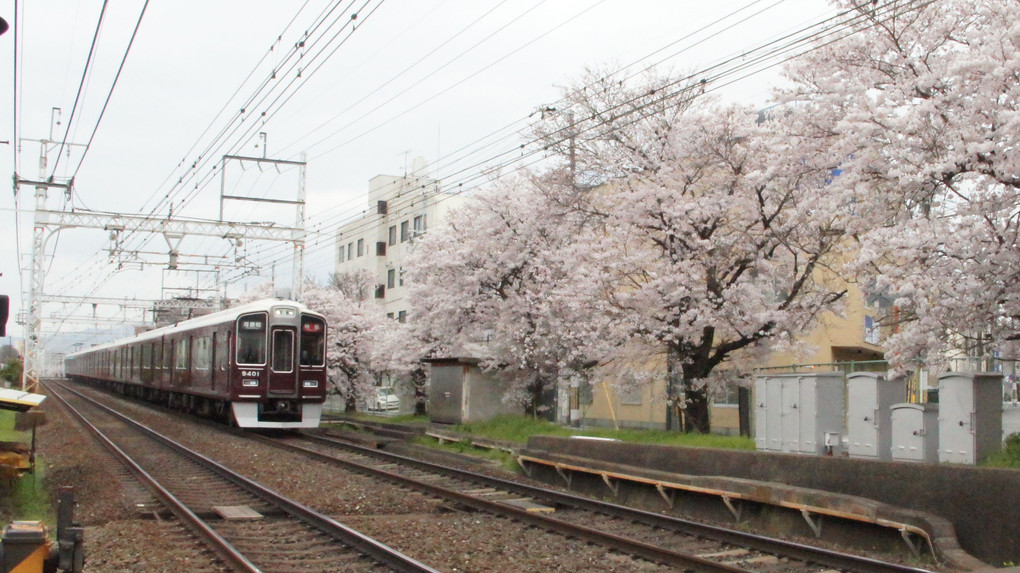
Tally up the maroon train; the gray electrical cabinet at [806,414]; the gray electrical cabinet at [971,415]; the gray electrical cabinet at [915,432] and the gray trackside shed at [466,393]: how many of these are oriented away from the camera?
0

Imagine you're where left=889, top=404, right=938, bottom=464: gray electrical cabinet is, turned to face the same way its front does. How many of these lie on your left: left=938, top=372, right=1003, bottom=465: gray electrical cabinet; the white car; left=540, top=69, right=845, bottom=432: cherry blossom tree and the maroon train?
1

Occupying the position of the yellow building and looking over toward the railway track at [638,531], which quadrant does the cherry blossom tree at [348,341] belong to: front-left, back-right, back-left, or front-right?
back-right

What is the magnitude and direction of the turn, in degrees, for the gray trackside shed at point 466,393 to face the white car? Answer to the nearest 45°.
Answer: approximately 135° to its right

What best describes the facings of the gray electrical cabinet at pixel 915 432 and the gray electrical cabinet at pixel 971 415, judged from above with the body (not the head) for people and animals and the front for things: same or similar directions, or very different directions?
same or similar directions

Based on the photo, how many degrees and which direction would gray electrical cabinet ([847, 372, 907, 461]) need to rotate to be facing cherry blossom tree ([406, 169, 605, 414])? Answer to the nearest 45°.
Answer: approximately 90° to its right

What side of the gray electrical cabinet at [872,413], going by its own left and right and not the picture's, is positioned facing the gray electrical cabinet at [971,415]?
left

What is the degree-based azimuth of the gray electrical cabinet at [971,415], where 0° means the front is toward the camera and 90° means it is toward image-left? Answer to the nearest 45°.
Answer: approximately 45°

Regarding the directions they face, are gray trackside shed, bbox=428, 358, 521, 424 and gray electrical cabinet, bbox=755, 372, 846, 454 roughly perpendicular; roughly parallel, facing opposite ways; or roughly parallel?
roughly parallel

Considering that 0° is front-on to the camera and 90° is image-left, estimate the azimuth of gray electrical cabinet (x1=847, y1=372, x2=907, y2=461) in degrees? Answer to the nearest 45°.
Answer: approximately 45°

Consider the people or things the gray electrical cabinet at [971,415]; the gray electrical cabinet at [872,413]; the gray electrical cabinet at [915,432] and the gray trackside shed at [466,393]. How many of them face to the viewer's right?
0

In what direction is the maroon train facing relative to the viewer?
toward the camera

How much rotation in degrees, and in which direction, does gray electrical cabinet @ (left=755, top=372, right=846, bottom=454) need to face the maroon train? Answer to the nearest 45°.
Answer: approximately 90° to its right

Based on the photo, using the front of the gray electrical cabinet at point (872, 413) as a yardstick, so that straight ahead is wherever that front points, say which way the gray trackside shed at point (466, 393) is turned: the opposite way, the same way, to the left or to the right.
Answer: the same way

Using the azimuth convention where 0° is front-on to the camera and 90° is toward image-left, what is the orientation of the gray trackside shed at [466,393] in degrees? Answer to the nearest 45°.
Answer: approximately 45°

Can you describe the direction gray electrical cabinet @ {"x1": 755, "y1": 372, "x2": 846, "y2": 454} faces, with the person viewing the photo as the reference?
facing the viewer and to the left of the viewer
